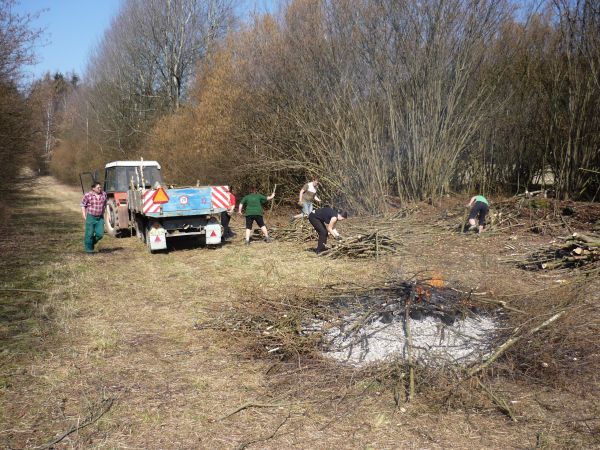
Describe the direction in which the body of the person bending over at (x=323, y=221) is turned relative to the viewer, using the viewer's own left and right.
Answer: facing to the right of the viewer

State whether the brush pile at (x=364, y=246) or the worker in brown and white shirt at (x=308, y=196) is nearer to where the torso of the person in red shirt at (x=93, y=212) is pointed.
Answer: the brush pile

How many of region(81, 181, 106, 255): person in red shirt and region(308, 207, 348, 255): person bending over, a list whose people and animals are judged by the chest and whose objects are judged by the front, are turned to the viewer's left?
0

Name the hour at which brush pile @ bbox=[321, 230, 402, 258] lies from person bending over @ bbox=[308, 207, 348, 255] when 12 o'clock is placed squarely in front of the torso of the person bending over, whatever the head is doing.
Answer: The brush pile is roughly at 1 o'clock from the person bending over.

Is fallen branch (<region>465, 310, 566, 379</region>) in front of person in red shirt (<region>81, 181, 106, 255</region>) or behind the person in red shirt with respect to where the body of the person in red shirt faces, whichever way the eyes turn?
in front

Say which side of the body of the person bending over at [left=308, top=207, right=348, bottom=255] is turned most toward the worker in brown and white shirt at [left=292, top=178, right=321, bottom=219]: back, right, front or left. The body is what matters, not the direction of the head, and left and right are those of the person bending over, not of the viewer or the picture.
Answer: left

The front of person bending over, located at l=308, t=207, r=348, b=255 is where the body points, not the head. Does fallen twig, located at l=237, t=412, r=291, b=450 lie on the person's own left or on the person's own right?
on the person's own right

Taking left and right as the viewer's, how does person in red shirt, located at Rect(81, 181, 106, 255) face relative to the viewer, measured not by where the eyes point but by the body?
facing the viewer and to the right of the viewer

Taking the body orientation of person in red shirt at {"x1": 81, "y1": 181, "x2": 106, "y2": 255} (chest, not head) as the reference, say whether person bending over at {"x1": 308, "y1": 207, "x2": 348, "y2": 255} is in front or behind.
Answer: in front

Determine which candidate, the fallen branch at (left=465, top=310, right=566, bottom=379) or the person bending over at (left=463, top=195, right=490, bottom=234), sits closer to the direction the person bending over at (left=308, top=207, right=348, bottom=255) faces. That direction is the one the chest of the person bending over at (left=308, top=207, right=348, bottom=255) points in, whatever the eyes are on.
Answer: the person bending over
